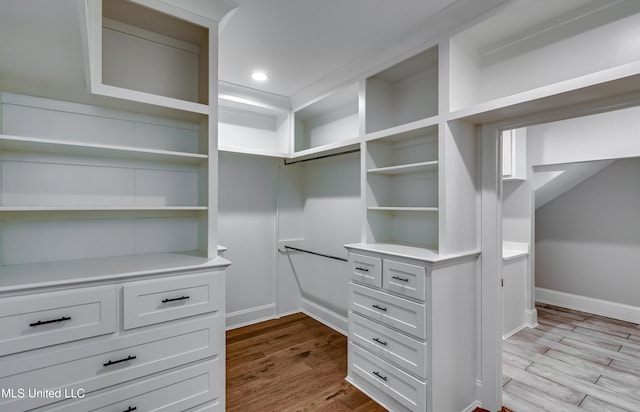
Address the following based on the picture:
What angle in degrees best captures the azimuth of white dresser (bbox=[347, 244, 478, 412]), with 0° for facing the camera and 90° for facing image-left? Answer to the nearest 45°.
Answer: approximately 45°

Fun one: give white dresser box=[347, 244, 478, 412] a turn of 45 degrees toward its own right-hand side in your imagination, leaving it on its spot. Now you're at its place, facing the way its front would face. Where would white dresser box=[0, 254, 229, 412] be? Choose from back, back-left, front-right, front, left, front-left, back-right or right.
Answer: front-left

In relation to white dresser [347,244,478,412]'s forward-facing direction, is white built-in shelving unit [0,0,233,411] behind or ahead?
ahead
